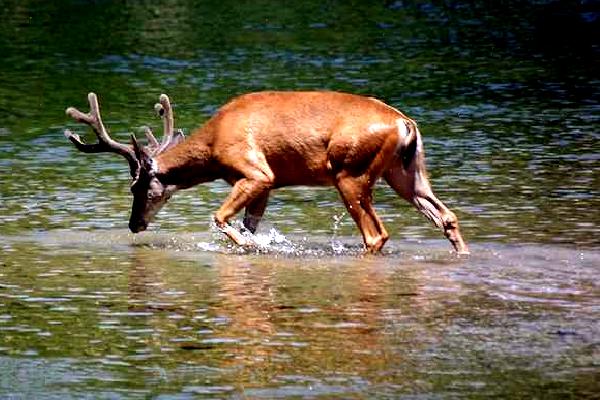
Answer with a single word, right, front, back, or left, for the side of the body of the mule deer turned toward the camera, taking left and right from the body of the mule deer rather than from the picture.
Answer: left
